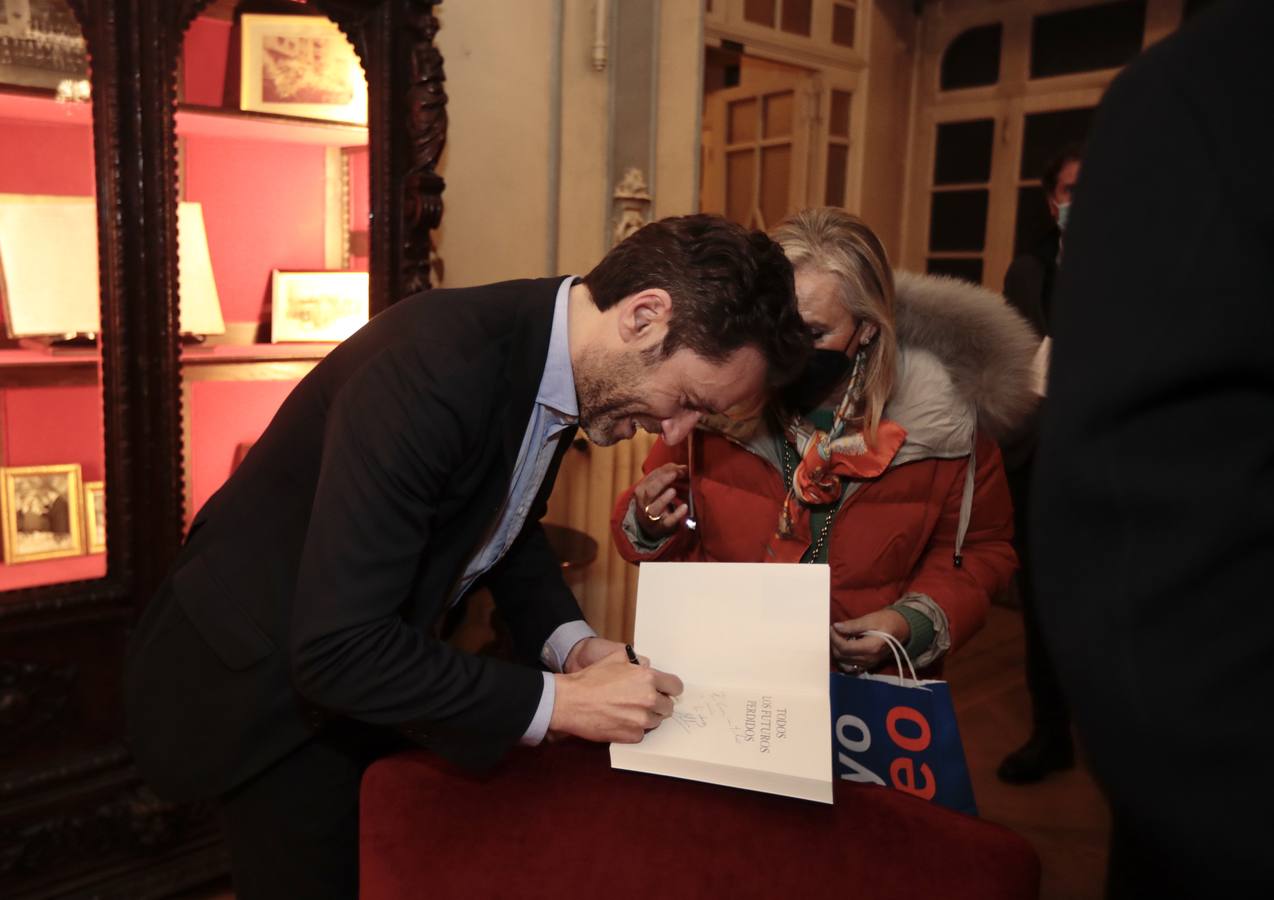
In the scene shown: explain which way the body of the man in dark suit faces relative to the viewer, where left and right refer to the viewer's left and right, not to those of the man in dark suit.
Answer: facing to the right of the viewer

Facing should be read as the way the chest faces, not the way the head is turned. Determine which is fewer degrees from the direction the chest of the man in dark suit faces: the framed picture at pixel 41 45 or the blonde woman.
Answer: the blonde woman

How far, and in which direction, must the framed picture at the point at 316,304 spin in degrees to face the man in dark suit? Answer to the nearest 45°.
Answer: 0° — it already faces them

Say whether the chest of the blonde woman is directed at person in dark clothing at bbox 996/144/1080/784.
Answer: no

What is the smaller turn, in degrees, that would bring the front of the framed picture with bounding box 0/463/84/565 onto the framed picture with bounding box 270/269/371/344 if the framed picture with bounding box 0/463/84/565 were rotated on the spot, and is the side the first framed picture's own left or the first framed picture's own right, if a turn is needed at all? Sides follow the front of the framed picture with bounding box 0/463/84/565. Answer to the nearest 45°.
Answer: approximately 90° to the first framed picture's own left

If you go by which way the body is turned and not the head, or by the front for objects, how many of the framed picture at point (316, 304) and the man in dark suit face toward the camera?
1

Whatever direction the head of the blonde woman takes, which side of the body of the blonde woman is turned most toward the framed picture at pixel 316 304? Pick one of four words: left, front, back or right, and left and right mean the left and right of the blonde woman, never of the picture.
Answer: right

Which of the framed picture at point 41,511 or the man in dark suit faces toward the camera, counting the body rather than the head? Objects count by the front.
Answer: the framed picture

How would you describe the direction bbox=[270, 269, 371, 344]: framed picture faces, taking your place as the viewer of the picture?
facing the viewer

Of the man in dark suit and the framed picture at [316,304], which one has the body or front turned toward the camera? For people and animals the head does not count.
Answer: the framed picture

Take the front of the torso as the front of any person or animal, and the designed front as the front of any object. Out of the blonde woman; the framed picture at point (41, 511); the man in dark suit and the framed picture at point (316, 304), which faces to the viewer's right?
the man in dark suit

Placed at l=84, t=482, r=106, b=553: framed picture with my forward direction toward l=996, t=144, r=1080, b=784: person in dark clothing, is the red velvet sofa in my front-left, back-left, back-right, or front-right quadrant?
front-right

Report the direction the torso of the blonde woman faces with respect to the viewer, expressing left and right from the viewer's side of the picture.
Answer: facing the viewer and to the left of the viewer

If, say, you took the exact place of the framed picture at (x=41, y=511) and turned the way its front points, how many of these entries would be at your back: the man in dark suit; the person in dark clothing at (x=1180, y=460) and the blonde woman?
0

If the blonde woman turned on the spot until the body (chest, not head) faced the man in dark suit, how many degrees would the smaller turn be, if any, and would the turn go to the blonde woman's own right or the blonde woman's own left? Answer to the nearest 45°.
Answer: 0° — they already face them

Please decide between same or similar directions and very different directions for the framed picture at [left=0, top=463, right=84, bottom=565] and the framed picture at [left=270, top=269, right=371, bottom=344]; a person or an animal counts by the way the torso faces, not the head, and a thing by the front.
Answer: same or similar directions

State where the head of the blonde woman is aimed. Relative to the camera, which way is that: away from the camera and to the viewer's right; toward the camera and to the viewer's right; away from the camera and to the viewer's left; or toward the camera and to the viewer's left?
toward the camera and to the viewer's left
